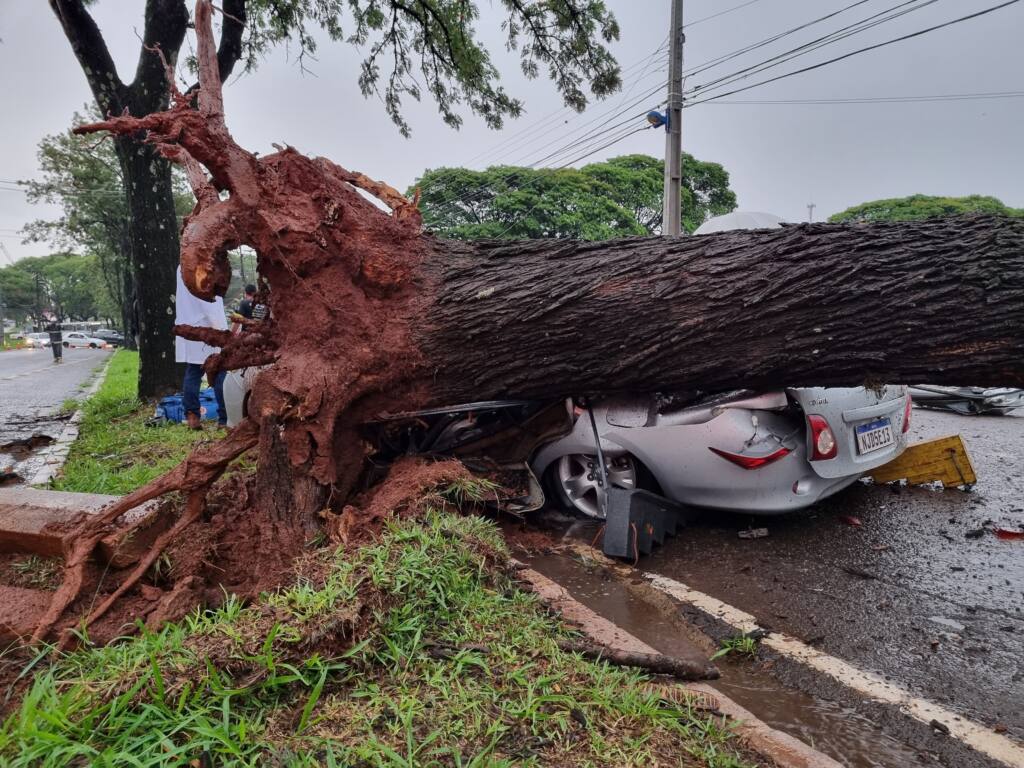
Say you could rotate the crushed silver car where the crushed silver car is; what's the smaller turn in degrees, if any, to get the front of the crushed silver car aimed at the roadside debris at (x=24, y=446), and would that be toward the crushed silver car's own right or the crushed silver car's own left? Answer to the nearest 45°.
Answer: approximately 45° to the crushed silver car's own left

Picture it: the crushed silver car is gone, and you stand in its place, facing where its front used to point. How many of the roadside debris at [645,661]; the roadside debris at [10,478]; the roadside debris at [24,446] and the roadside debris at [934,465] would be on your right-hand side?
1

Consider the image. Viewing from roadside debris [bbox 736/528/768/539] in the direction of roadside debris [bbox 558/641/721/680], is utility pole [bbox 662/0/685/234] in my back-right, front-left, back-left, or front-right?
back-right

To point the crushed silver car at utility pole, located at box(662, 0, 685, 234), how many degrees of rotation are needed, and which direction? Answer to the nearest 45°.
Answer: approximately 45° to its right

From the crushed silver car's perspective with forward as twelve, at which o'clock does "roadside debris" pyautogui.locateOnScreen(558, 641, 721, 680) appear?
The roadside debris is roughly at 8 o'clock from the crushed silver car.

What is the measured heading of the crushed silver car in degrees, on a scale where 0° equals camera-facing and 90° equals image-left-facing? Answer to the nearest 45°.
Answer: approximately 135°

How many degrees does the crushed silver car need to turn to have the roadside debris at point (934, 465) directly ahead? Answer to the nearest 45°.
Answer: approximately 90° to its right

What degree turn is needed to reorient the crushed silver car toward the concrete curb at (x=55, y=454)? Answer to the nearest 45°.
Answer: approximately 45° to its left

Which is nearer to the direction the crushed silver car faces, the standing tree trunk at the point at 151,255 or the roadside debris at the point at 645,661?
the standing tree trunk

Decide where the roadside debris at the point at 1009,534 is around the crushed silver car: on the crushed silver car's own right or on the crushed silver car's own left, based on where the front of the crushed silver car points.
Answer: on the crushed silver car's own right

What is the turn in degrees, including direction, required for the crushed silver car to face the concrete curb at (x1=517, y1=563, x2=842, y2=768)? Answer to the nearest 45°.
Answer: approximately 135° to its left

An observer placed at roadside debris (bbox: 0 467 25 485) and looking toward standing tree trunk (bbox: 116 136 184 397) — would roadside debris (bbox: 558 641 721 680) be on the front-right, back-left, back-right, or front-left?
back-right

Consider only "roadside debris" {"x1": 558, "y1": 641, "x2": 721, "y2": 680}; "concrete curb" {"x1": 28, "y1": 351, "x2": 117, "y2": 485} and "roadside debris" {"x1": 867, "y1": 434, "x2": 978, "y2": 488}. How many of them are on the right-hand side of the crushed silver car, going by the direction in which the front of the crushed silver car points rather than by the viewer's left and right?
1
